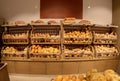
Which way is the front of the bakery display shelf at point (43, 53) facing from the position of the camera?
facing the viewer

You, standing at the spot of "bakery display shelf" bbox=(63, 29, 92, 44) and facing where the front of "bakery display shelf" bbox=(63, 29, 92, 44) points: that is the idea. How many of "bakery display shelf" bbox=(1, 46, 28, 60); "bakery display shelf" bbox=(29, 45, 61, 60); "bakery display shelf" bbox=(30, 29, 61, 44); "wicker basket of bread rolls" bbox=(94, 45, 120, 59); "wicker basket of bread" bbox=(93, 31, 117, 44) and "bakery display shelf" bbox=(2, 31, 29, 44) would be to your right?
4

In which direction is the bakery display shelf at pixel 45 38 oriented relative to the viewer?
toward the camera

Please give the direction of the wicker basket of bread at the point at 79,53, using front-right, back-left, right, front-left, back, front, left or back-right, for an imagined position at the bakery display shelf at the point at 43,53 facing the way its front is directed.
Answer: left

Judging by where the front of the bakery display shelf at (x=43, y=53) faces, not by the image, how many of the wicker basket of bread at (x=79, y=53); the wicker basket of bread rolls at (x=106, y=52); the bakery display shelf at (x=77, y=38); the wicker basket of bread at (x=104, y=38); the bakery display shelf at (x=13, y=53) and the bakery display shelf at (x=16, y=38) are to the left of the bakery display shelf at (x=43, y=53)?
4

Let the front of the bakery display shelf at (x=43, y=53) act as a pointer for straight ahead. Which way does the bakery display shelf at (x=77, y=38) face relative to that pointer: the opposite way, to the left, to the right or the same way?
the same way

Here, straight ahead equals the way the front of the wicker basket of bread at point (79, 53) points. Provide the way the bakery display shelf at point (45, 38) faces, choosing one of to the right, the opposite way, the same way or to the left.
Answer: the same way

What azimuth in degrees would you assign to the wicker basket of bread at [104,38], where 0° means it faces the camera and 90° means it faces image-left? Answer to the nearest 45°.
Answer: approximately 0°

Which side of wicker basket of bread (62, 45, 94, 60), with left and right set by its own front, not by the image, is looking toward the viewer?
front

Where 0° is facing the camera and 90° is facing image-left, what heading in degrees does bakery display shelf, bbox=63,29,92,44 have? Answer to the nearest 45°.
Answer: approximately 0°

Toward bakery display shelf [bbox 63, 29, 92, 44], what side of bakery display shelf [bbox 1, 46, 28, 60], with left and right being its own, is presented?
left

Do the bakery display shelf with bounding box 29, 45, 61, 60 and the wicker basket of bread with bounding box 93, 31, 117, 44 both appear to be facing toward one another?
no

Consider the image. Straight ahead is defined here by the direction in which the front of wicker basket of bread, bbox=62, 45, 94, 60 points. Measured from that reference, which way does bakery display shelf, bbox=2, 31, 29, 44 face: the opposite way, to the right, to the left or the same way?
the same way

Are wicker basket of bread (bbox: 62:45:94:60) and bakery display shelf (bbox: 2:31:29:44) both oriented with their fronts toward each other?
no

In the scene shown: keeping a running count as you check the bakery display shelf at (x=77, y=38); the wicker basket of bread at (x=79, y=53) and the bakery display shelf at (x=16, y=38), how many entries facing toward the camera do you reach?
3

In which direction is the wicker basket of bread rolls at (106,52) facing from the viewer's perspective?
toward the camera

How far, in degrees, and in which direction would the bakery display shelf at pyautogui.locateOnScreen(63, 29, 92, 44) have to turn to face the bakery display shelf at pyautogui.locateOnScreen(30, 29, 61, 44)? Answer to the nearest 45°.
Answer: approximately 90° to its right
